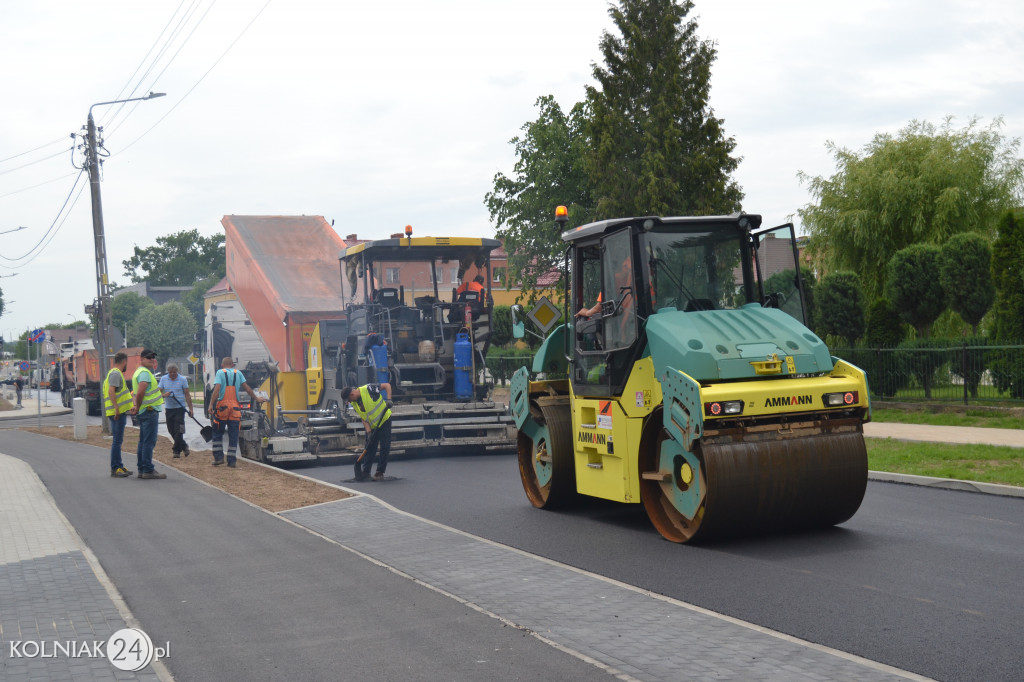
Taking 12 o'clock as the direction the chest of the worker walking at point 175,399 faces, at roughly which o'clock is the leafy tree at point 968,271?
The leafy tree is roughly at 9 o'clock from the worker walking.

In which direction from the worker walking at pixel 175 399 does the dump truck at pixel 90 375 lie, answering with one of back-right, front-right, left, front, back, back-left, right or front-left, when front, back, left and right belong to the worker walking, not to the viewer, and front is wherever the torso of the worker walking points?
back

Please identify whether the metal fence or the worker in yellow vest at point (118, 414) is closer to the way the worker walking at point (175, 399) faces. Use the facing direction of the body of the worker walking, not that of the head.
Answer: the worker in yellow vest

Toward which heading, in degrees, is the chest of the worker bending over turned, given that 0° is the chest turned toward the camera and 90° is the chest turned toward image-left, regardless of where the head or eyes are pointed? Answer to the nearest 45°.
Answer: approximately 45°

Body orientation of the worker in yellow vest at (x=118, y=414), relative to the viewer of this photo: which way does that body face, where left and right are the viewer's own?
facing to the right of the viewer

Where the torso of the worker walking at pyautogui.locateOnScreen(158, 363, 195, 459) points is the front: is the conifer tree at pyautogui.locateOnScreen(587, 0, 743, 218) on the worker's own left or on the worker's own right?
on the worker's own left
